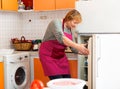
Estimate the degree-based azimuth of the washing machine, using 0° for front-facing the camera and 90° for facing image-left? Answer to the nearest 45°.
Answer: approximately 315°

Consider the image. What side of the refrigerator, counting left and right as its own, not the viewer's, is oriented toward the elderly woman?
right

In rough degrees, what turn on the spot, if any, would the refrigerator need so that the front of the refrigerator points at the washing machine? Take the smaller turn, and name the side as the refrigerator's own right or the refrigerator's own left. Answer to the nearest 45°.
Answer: approximately 90° to the refrigerator's own right

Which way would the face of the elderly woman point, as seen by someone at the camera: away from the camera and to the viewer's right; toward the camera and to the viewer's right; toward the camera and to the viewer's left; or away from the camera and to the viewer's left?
toward the camera and to the viewer's right

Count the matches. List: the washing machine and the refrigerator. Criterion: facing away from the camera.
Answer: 0

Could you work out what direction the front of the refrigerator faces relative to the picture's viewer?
facing the viewer and to the left of the viewer
